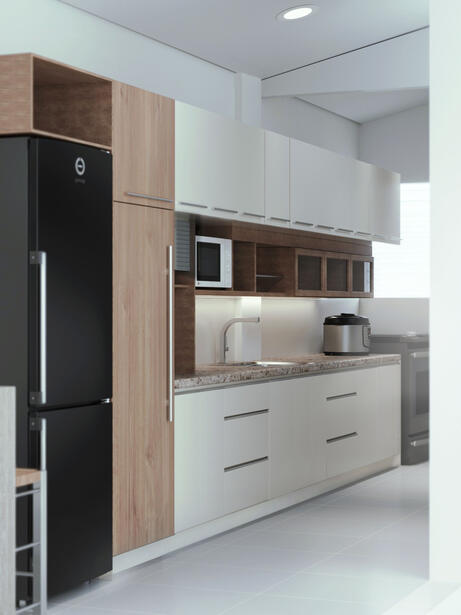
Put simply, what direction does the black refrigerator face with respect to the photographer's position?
facing the viewer and to the right of the viewer

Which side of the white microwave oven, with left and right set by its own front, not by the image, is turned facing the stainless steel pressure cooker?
left

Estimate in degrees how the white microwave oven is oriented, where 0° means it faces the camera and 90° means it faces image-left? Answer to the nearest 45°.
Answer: approximately 315°

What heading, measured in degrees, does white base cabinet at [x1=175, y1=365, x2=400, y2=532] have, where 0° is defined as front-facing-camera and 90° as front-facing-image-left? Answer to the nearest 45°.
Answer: approximately 315°

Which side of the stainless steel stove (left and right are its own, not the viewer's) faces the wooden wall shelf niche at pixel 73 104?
right

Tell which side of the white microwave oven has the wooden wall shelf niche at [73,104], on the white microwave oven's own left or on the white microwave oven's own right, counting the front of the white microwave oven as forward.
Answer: on the white microwave oven's own right

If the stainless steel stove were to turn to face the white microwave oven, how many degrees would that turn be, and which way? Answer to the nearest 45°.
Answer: approximately 90° to its right

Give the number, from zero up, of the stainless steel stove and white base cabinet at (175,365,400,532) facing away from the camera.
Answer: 0
